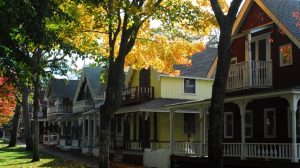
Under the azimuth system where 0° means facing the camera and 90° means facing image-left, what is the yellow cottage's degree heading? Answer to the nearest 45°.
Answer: approximately 45°
